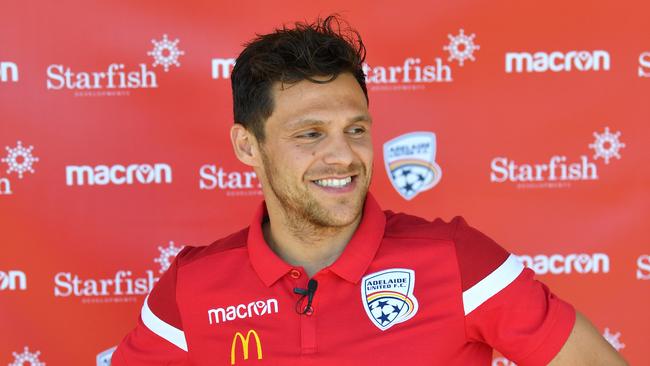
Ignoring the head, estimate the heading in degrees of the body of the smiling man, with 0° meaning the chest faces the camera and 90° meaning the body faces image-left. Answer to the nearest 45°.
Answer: approximately 0°
